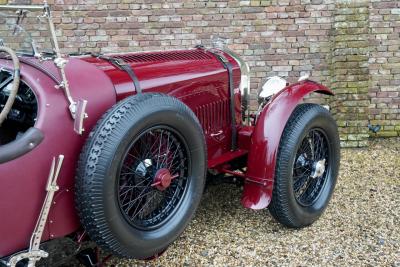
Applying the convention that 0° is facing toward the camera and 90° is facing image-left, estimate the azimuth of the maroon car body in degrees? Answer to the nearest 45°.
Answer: approximately 225°
